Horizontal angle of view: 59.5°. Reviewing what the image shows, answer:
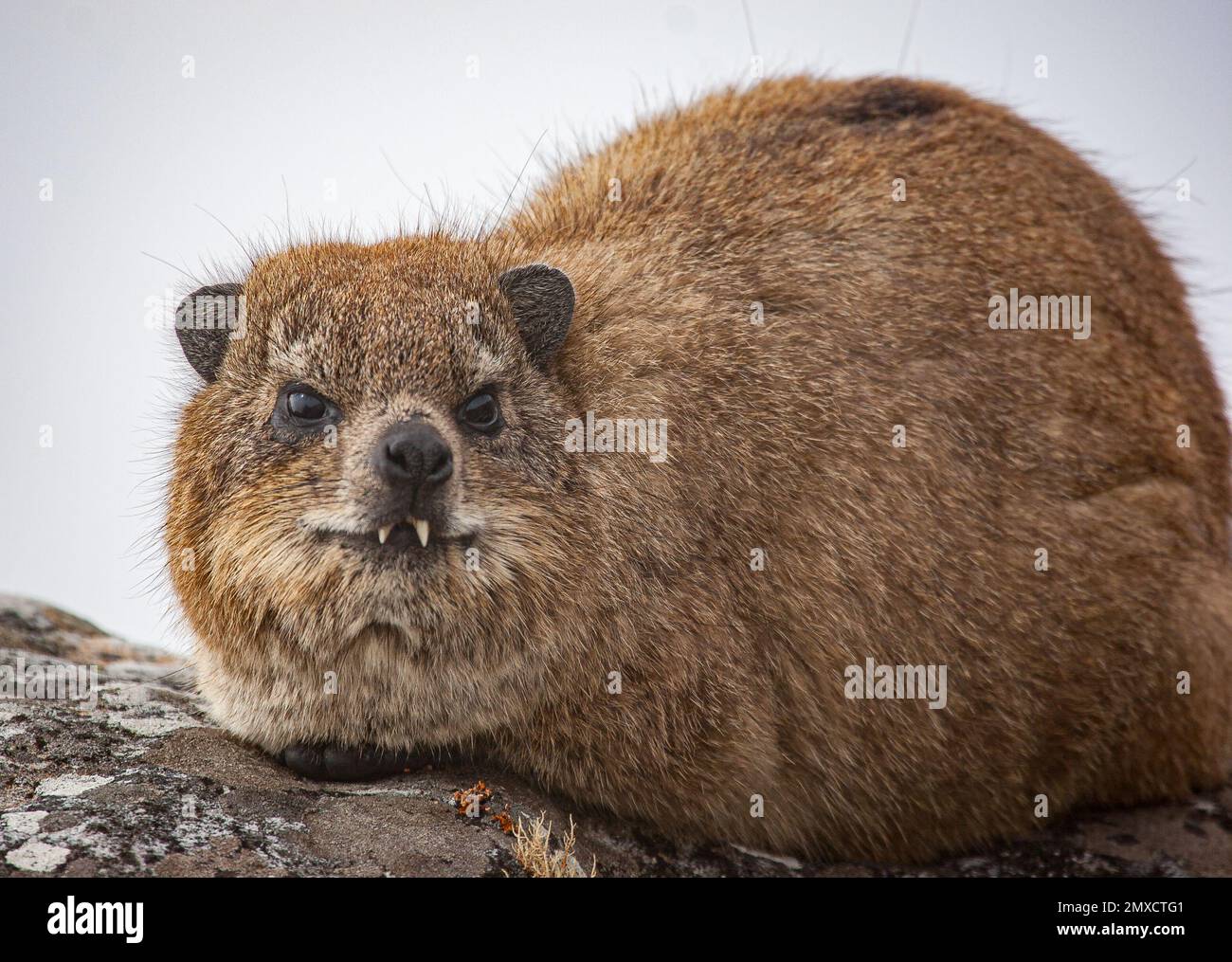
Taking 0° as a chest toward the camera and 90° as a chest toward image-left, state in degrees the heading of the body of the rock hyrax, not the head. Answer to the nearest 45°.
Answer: approximately 45°
